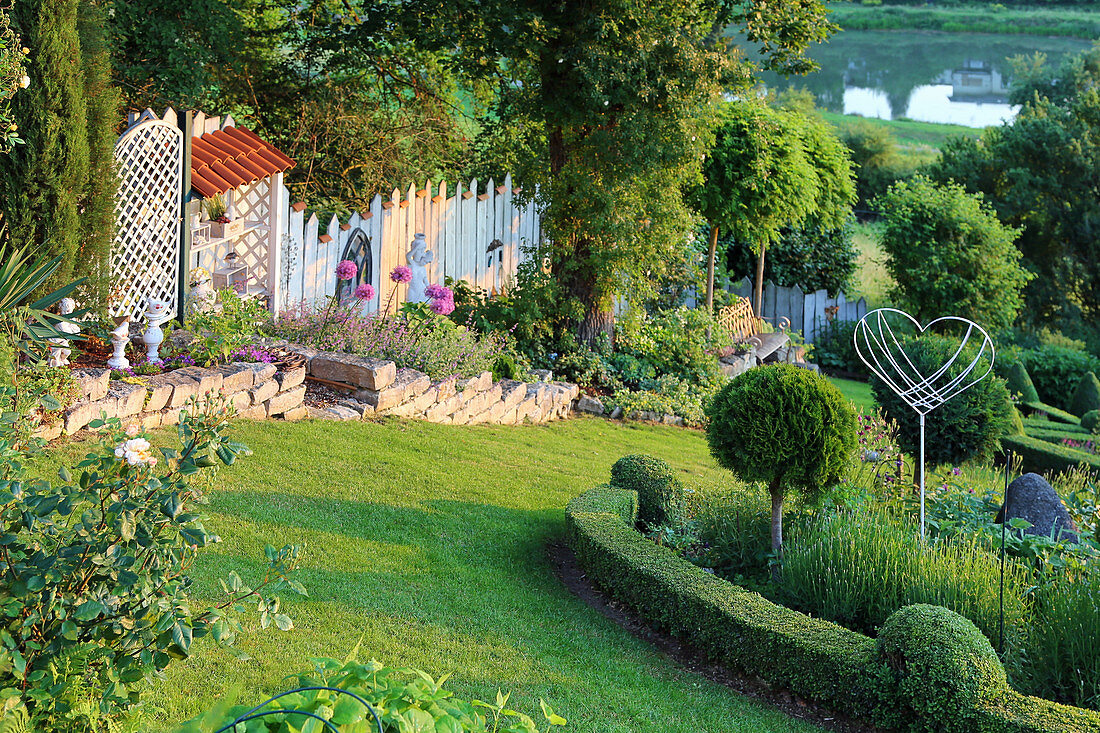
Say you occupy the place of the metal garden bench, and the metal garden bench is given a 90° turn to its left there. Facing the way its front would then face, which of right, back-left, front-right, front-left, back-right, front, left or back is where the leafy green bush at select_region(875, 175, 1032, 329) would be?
front

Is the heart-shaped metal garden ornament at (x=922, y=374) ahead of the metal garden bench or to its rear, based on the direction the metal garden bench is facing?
ahead

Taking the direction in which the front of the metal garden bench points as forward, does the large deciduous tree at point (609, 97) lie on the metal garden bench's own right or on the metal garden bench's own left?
on the metal garden bench's own right

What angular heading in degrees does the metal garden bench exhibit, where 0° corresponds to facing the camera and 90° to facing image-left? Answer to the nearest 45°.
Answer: approximately 315°

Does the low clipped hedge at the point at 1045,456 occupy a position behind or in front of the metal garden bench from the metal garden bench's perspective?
in front

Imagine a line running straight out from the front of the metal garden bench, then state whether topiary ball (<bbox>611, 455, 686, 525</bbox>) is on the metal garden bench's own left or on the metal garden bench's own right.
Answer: on the metal garden bench's own right

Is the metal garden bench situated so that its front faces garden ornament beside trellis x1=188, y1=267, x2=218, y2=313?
no

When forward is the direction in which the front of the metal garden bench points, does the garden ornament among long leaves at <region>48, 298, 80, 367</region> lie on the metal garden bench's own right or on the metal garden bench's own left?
on the metal garden bench's own right

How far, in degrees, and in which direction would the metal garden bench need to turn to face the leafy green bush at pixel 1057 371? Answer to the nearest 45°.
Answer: approximately 90° to its left

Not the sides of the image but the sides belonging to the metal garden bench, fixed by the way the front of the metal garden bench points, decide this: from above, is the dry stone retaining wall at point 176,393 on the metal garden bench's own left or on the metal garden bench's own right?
on the metal garden bench's own right

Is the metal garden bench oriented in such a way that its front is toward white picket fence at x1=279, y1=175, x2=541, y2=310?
no

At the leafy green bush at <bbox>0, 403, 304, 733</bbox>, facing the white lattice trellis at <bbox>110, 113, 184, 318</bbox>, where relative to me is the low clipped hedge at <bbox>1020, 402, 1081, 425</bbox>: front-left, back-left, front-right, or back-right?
front-right

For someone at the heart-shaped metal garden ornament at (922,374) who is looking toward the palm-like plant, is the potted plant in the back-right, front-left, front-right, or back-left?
front-right
